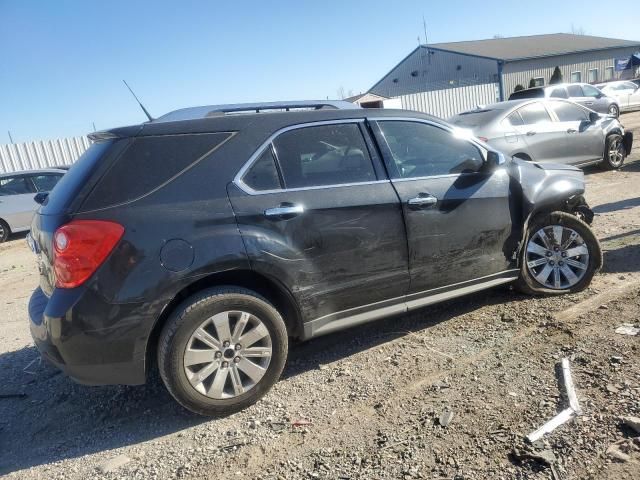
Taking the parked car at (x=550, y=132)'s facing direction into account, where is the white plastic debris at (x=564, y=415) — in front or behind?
behind

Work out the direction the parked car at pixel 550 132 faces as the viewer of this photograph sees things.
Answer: facing away from the viewer and to the right of the viewer

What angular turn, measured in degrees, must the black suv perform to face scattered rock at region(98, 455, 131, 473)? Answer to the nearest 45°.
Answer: approximately 180°

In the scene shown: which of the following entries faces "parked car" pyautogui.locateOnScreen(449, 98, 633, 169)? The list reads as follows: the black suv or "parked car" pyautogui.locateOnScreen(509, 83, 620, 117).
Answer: the black suv

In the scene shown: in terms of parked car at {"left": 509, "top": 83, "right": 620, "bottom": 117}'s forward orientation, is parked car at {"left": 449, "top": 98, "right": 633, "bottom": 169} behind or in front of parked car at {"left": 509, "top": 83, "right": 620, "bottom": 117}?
behind

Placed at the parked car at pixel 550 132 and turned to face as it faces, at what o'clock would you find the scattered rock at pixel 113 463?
The scattered rock is roughly at 5 o'clock from the parked car.

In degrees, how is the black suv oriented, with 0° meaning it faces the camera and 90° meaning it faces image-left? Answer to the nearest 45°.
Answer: approximately 225°

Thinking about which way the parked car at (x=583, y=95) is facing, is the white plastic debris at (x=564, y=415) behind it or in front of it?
behind

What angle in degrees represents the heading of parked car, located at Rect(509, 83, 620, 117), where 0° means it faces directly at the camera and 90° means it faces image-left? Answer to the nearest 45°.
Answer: approximately 225°
